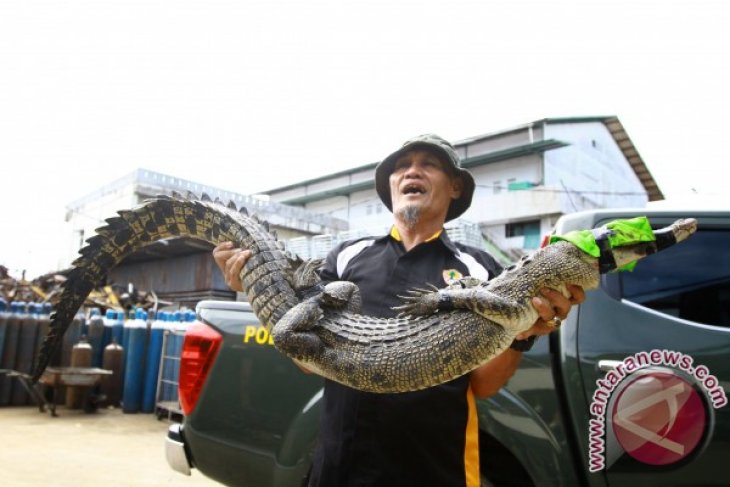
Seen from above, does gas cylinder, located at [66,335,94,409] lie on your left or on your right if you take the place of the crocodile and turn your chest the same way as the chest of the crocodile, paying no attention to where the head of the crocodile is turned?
on your left

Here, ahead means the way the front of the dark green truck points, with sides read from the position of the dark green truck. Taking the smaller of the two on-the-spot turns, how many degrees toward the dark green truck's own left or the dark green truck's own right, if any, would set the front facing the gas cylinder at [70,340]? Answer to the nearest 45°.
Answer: approximately 135° to the dark green truck's own left

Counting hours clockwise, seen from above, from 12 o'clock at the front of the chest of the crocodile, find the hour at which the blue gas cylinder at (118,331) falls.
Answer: The blue gas cylinder is roughly at 8 o'clock from the crocodile.

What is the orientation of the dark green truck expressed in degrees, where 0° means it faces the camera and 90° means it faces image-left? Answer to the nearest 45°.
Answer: approximately 270°

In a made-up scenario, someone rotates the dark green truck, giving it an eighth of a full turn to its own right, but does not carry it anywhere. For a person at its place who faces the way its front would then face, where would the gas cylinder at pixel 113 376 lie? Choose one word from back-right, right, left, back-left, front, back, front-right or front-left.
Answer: back

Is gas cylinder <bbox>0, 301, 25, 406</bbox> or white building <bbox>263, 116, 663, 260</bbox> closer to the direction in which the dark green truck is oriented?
the white building

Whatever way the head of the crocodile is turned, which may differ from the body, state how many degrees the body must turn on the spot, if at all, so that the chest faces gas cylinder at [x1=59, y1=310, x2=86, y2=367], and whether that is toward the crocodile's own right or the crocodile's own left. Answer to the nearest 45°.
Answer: approximately 135° to the crocodile's own left

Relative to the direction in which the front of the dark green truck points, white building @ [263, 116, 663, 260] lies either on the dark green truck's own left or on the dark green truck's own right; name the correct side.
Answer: on the dark green truck's own left

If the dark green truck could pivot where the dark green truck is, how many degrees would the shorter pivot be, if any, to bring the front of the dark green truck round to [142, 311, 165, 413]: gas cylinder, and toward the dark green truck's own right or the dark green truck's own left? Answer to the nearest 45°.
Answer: approximately 135° to the dark green truck's own left

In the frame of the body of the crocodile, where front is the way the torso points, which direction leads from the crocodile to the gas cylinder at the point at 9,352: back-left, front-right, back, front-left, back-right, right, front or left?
back-left

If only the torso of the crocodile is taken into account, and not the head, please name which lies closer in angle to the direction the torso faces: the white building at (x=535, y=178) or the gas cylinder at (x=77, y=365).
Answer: the white building

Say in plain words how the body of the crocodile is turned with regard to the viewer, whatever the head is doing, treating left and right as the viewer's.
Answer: facing to the right of the viewer
